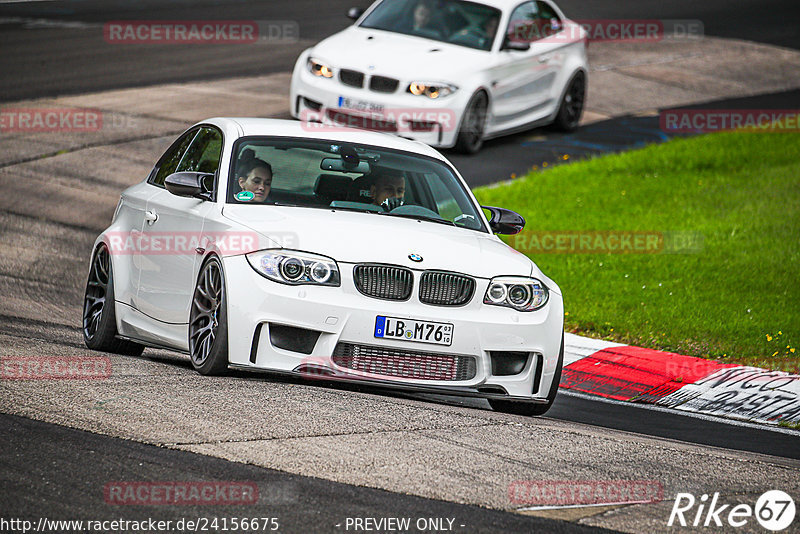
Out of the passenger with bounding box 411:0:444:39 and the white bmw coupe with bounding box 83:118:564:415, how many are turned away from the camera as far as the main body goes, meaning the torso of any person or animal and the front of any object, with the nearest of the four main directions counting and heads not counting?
0

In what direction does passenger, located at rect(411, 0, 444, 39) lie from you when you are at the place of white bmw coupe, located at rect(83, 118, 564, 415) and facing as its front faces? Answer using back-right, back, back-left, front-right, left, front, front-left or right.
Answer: back

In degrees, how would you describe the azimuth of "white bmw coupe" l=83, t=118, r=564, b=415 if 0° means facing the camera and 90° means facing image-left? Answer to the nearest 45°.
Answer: approximately 0°

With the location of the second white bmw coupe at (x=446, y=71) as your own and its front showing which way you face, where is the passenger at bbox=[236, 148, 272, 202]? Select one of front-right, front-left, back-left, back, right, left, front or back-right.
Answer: front-left

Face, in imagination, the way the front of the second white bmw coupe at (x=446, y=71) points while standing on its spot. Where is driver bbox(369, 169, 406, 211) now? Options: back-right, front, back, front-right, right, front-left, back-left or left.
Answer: front-left

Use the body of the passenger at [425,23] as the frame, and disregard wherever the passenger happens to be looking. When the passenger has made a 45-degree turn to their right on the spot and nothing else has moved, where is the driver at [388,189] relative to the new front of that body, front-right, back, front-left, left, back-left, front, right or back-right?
left

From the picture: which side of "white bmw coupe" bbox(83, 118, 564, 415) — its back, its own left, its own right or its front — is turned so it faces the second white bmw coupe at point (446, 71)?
back

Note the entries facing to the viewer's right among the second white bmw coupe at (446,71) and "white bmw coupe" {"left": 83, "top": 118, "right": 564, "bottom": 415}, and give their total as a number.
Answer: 0

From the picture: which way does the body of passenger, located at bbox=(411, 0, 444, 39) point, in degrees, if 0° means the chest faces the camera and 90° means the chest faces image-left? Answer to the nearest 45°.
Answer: approximately 45°

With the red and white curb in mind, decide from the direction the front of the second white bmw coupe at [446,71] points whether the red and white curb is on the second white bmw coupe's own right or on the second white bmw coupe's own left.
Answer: on the second white bmw coupe's own left

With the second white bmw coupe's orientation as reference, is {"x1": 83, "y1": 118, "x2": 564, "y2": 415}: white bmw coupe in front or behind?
in front
